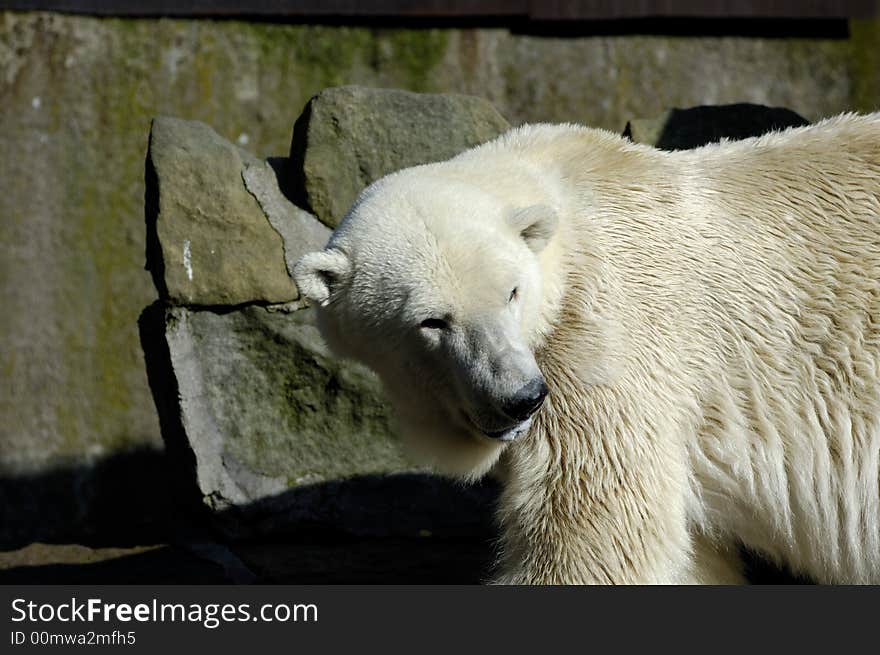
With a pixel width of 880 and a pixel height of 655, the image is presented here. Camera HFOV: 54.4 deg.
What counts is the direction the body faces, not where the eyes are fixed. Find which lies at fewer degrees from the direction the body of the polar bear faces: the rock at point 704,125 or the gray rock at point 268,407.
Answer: the gray rock

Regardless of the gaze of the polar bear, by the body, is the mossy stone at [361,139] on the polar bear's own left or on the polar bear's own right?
on the polar bear's own right

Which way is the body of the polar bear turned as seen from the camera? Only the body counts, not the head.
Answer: to the viewer's left

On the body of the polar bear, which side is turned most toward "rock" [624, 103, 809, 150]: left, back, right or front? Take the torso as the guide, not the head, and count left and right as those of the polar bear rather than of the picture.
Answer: right

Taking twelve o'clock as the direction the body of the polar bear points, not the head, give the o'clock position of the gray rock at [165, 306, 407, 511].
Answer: The gray rock is roughly at 1 o'clock from the polar bear.

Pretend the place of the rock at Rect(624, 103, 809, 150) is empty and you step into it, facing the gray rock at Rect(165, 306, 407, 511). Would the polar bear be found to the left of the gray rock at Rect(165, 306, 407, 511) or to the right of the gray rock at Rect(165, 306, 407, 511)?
left

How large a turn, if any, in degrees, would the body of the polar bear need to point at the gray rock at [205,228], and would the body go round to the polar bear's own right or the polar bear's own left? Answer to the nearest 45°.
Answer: approximately 45° to the polar bear's own right
